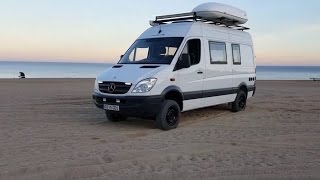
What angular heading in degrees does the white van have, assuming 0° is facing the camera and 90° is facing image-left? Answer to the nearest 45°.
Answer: approximately 45°

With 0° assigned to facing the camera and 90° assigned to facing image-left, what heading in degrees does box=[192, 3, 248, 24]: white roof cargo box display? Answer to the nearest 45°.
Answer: approximately 45°
